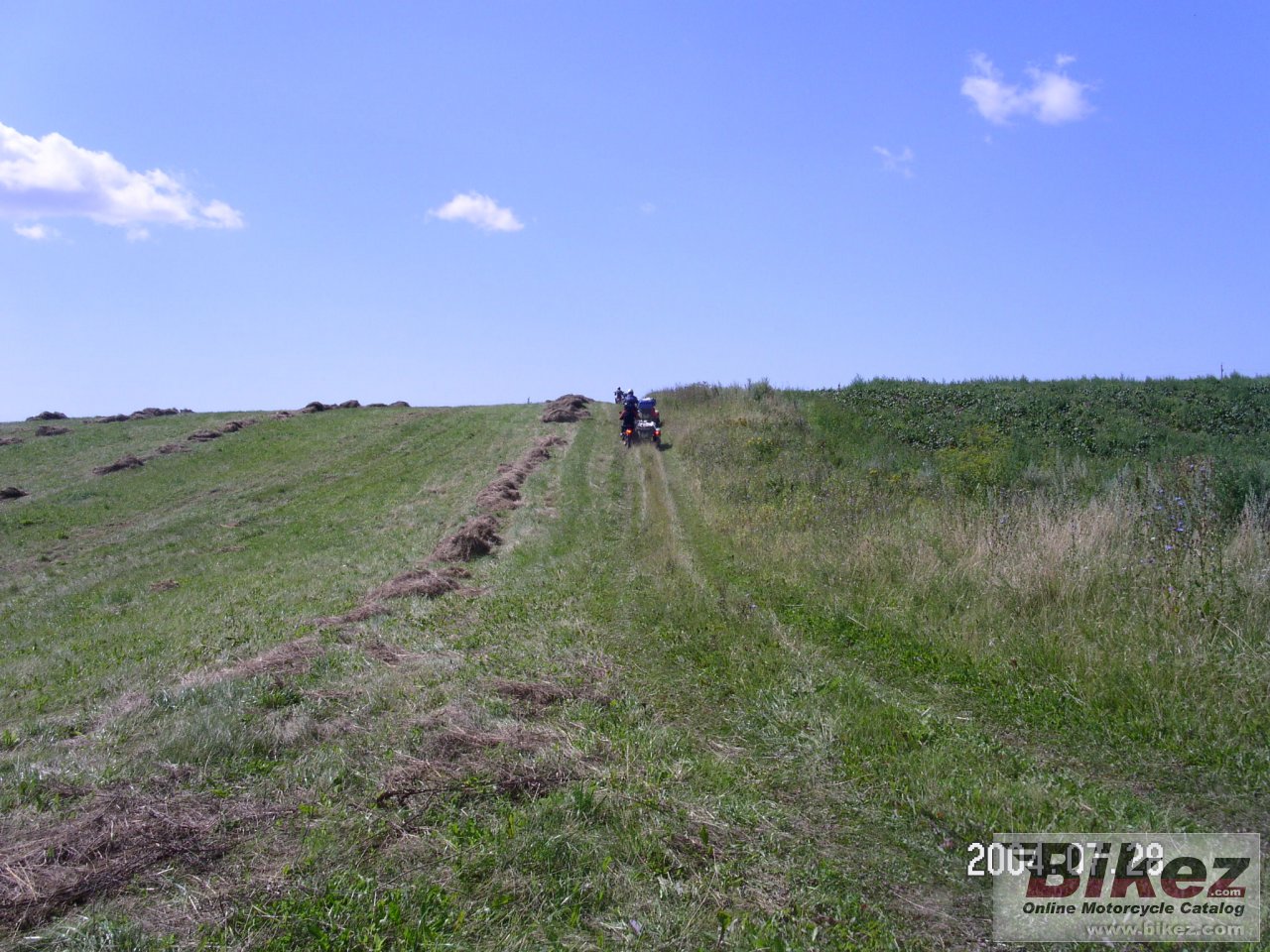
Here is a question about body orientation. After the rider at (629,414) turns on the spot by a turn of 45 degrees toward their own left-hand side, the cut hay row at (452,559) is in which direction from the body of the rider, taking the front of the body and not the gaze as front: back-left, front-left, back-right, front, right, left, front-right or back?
back-left

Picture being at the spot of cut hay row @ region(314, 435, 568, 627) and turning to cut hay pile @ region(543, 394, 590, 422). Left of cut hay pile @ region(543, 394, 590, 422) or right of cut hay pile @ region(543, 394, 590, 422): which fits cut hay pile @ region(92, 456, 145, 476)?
left

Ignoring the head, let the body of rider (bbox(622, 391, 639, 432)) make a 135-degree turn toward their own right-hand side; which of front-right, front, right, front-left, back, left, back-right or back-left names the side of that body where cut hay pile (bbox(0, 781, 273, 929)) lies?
front-right

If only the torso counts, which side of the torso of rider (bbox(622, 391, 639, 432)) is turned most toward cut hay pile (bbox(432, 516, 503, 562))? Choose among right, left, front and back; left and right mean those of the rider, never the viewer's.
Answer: back

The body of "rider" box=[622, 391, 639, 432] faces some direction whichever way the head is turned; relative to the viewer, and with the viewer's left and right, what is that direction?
facing away from the viewer
